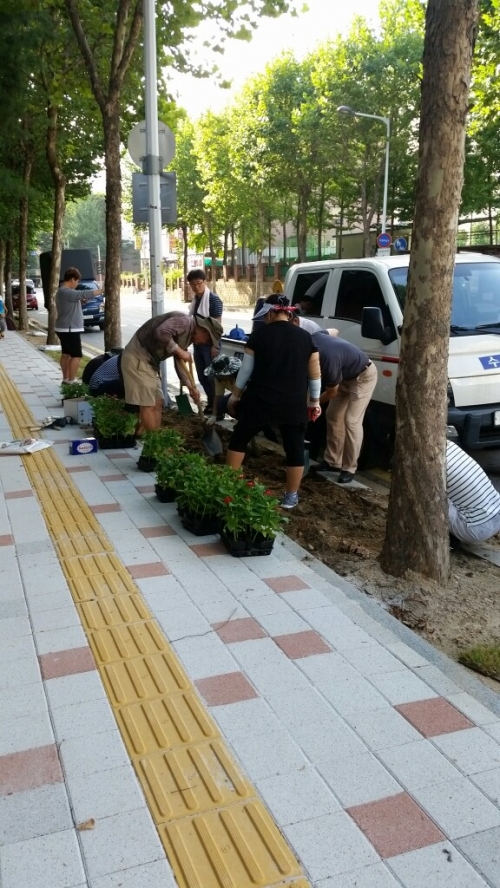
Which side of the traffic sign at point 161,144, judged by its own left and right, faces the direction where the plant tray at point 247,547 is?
back

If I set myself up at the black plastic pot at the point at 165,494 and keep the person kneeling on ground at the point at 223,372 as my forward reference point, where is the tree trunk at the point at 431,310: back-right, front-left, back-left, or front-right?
back-right

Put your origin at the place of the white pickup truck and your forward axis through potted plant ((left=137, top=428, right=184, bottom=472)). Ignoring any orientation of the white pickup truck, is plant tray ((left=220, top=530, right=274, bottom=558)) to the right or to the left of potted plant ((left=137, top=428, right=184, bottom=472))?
left

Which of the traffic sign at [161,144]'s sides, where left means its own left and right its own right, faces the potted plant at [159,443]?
back

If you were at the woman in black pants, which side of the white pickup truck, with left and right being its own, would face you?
right

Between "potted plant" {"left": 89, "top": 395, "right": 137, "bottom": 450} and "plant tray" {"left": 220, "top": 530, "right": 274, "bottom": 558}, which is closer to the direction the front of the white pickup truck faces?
the plant tray

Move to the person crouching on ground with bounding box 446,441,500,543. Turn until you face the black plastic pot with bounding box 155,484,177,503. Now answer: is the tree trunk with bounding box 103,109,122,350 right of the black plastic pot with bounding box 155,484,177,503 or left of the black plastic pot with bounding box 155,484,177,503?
right

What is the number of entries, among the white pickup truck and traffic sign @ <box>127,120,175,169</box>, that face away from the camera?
1

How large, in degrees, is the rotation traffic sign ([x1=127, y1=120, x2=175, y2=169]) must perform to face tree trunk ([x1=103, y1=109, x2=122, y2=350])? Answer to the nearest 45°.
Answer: approximately 45° to its left

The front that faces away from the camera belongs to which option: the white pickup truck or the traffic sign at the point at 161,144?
the traffic sign

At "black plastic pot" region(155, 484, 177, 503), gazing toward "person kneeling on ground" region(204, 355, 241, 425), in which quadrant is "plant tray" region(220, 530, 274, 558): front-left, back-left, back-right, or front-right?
back-right

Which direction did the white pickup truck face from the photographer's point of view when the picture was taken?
facing the viewer and to the right of the viewer

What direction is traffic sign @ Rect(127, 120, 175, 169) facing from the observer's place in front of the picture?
facing away from the viewer
